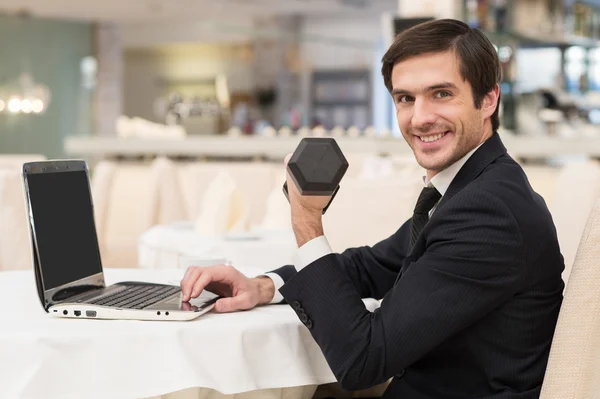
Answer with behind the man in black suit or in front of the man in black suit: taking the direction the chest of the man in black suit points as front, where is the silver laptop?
in front

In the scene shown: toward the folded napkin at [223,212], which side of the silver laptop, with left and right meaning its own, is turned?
left

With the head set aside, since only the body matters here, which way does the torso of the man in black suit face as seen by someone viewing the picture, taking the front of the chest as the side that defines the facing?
to the viewer's left

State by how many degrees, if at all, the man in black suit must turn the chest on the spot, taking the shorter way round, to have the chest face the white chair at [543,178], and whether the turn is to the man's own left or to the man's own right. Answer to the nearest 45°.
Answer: approximately 90° to the man's own right

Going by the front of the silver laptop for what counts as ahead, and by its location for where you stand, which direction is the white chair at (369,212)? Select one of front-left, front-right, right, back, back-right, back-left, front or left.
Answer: front-left

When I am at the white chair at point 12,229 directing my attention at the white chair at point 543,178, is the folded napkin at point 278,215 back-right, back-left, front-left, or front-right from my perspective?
front-right

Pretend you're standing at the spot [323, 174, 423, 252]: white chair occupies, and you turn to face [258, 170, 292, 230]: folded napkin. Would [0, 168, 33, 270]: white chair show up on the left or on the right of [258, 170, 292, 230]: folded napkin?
left

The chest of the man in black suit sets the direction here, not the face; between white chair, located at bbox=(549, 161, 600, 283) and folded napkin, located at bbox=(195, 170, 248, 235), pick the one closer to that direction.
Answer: the folded napkin

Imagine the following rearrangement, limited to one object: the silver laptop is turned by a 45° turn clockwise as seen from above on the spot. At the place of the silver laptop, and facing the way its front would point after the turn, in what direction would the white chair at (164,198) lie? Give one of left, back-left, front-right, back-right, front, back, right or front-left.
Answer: back-left

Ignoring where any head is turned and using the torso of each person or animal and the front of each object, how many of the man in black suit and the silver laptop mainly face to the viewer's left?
1

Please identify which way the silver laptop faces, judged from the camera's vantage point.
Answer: facing to the right of the viewer
